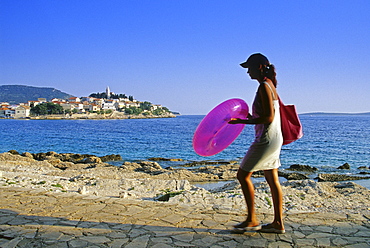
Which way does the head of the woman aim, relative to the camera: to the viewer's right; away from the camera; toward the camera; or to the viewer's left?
to the viewer's left

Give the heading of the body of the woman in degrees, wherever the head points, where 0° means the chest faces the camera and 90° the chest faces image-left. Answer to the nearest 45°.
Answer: approximately 90°
